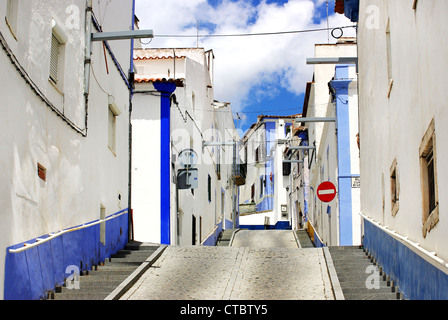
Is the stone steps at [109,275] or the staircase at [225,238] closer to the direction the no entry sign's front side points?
the stone steps

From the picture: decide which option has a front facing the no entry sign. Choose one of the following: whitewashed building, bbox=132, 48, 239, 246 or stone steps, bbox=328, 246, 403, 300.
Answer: the whitewashed building

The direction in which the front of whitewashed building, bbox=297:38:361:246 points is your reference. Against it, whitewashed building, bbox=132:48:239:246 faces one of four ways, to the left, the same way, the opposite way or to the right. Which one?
the opposite way

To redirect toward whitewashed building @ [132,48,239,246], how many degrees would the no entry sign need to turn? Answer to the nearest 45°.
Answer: approximately 90° to its right

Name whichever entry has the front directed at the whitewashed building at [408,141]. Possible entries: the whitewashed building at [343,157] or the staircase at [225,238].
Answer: the staircase

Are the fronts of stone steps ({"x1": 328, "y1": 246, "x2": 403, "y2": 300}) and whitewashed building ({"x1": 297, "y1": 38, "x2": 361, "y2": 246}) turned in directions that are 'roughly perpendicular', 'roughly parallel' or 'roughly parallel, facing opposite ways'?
roughly perpendicular

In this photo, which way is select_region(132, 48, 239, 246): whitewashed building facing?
to the viewer's right

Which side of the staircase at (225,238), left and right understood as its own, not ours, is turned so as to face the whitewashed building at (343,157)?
front

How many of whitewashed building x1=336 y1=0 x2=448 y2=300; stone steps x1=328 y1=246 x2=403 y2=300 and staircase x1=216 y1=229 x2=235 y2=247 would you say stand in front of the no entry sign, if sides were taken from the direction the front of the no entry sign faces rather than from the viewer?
2

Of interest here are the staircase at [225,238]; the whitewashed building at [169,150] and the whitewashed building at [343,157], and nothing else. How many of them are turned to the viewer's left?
1

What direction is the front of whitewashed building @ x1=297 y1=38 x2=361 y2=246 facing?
to the viewer's left

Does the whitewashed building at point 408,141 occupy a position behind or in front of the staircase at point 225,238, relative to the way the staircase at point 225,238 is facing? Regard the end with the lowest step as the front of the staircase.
in front

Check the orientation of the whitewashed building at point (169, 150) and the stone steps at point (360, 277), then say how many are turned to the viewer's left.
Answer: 0

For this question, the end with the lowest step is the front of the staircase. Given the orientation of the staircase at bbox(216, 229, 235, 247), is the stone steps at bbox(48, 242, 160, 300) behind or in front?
in front

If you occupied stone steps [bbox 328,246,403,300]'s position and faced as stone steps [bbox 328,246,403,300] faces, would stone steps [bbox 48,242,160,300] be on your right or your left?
on your right

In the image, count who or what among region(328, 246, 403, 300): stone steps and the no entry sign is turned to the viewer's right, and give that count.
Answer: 0

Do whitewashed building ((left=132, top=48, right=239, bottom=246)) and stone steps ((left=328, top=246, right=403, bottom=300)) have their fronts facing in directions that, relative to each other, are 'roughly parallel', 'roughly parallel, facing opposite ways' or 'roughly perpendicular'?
roughly perpendicular

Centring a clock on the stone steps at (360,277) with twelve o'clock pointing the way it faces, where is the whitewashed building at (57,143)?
The whitewashed building is roughly at 2 o'clock from the stone steps.

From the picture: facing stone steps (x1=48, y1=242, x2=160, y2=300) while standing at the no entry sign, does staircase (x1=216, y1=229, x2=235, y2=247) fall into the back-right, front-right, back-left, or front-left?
back-right
